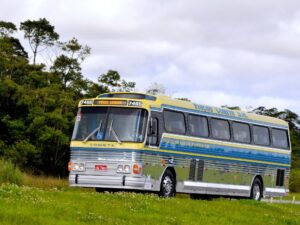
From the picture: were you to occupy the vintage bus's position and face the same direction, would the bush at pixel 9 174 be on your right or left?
on your right

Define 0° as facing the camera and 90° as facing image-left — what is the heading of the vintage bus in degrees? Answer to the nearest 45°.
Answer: approximately 45°
